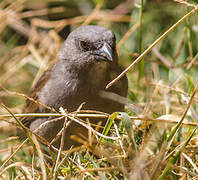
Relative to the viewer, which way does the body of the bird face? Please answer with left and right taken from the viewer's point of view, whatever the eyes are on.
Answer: facing the viewer and to the right of the viewer
